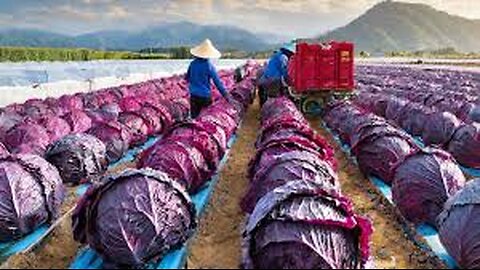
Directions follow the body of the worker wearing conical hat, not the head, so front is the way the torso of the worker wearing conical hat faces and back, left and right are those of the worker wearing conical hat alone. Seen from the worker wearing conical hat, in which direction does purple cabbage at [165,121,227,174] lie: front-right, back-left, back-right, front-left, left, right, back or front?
back-right

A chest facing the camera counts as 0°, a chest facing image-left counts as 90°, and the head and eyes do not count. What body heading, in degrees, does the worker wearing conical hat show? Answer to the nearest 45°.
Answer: approximately 225°

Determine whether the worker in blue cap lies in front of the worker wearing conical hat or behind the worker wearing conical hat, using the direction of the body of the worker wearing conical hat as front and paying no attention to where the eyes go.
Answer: in front

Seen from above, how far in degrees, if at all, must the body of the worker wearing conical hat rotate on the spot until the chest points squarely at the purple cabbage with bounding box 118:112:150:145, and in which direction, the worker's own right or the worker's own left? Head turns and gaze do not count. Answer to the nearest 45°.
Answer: approximately 180°

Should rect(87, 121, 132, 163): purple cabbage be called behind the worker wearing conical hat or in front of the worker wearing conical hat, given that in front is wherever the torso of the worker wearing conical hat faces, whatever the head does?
behind

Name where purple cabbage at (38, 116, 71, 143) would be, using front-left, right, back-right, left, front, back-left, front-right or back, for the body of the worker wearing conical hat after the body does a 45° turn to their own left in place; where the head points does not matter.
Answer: back-left

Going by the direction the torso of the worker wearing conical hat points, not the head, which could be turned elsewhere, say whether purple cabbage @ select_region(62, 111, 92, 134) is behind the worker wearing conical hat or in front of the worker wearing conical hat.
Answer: behind
